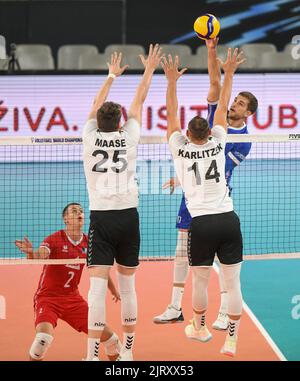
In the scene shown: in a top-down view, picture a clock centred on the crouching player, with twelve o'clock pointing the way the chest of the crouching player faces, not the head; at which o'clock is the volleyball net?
The volleyball net is roughly at 8 o'clock from the crouching player.

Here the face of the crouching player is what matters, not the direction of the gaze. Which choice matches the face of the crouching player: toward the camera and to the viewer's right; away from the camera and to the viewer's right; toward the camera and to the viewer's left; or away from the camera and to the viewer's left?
toward the camera and to the viewer's right

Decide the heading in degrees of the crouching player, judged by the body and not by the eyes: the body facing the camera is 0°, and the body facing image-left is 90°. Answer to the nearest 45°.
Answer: approximately 315°
